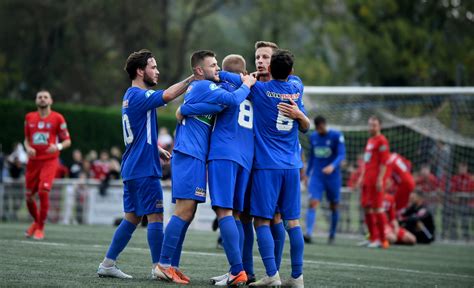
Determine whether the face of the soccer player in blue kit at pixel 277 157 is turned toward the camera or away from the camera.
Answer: away from the camera

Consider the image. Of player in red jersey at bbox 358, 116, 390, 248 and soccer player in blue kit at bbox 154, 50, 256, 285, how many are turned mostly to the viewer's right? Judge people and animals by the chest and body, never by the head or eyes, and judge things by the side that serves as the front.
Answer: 1

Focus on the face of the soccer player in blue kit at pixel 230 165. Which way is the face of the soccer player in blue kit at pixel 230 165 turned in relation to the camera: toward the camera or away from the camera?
away from the camera

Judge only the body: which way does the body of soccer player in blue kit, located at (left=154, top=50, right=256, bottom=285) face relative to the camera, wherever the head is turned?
to the viewer's right

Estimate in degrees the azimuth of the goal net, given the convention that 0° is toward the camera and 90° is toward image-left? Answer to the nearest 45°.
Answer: approximately 0°

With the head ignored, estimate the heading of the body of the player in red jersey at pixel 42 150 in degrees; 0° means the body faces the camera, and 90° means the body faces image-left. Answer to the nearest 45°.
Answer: approximately 0°

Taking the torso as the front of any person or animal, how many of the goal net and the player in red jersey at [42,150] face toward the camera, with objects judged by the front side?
2

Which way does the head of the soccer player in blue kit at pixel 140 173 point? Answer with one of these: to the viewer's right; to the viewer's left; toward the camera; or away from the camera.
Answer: to the viewer's right

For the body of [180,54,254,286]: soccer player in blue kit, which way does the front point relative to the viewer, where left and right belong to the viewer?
facing away from the viewer and to the left of the viewer

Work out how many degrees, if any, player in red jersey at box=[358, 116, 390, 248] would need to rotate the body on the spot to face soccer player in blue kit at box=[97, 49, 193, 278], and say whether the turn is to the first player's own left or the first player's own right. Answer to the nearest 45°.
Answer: approximately 45° to the first player's own left

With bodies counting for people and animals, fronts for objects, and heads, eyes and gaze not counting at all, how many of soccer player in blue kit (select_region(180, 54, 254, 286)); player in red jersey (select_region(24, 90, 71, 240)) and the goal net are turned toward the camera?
2

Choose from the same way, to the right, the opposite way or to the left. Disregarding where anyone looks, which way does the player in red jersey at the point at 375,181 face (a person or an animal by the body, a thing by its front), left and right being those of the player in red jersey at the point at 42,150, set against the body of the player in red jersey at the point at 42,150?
to the right

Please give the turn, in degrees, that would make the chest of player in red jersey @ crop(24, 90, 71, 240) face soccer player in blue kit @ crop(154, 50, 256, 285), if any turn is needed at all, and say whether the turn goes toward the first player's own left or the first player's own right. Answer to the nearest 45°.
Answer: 0° — they already face them
